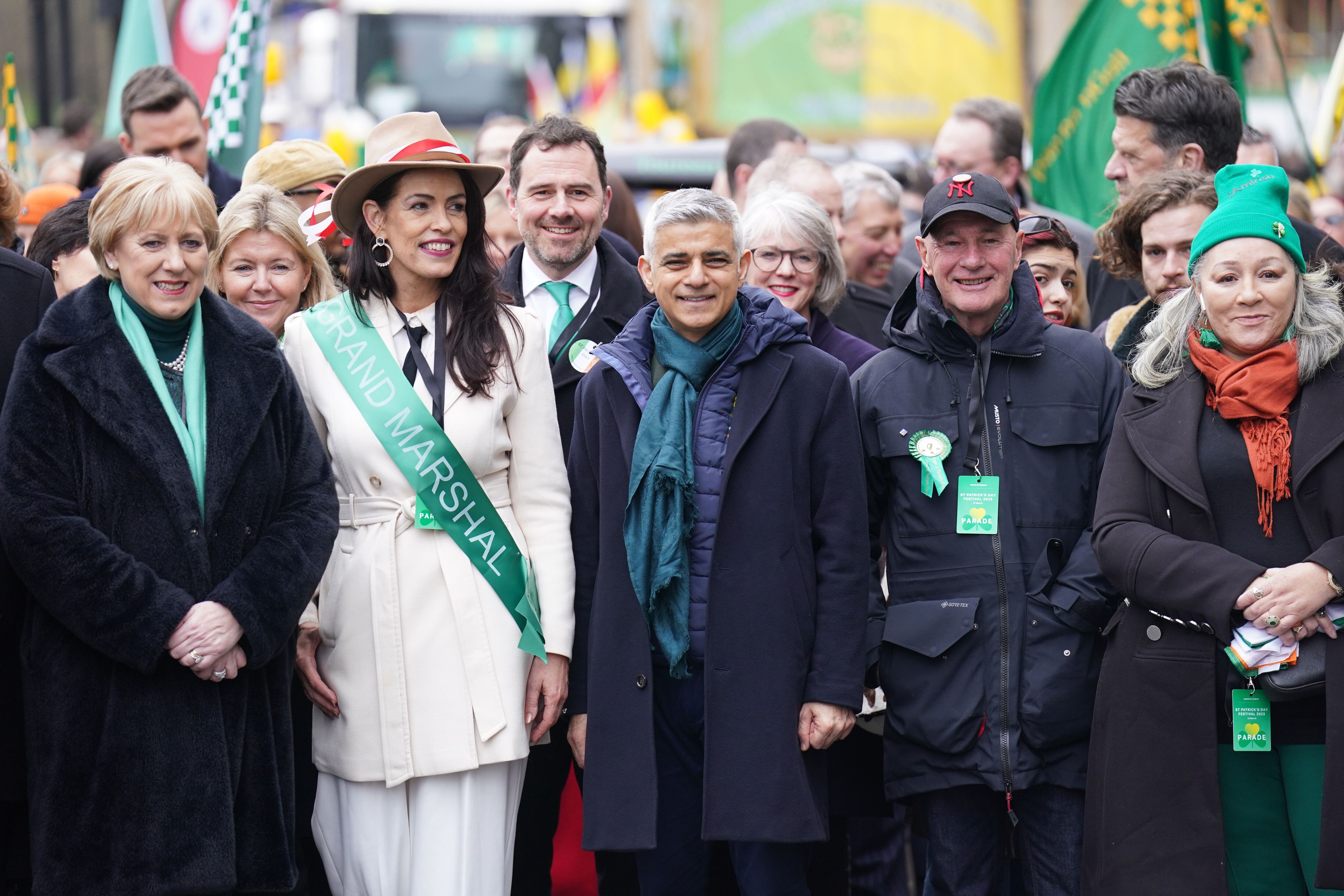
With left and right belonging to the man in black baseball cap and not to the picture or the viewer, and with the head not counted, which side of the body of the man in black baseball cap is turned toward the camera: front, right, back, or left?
front

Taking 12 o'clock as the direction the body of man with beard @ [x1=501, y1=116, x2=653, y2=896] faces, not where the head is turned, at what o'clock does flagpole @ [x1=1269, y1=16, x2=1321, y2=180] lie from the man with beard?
The flagpole is roughly at 8 o'clock from the man with beard.

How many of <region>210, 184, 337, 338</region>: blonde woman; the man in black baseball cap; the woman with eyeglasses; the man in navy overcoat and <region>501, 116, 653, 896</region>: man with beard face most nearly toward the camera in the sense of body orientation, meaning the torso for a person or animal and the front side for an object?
5

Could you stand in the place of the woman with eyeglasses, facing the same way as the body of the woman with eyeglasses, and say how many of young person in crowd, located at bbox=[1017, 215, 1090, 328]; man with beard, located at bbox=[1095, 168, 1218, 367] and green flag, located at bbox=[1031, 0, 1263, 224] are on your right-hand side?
0

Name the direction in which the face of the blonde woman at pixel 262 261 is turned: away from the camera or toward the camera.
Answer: toward the camera

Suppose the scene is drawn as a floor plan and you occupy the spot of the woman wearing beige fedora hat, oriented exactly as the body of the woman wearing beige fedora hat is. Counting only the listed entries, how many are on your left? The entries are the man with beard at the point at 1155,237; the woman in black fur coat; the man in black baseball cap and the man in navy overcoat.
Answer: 3

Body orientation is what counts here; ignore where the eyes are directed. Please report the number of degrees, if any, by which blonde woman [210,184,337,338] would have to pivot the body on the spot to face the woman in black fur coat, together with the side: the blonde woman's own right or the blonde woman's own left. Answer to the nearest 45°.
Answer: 0° — they already face them

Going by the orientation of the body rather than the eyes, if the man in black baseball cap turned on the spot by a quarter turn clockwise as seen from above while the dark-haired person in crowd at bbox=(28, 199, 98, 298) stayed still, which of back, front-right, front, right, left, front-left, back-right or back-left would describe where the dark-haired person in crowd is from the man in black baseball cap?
front

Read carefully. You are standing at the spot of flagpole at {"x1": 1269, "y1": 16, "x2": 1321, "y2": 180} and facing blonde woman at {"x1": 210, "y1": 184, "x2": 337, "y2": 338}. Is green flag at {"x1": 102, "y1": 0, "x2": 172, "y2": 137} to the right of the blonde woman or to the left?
right

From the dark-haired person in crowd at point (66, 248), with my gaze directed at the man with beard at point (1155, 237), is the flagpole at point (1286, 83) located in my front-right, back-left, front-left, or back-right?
front-left

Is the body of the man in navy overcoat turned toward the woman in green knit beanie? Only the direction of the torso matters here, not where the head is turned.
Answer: no

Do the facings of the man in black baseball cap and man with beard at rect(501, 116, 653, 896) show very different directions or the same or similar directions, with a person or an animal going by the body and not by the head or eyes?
same or similar directions

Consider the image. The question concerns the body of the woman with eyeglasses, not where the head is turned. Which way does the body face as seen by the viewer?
toward the camera

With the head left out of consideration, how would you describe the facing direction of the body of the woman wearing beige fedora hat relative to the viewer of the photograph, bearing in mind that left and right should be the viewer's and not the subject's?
facing the viewer

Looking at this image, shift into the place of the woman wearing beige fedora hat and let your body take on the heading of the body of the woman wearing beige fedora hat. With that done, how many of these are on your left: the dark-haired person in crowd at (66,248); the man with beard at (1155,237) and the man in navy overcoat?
2

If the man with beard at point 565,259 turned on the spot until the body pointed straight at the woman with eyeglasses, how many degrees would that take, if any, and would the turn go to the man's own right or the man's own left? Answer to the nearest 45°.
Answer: approximately 90° to the man's own left

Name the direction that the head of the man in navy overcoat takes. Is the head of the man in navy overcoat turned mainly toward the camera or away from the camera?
toward the camera

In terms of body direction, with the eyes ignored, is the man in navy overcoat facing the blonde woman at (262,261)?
no

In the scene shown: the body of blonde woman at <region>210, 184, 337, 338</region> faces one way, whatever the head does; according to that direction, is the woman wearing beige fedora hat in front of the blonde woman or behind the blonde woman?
in front

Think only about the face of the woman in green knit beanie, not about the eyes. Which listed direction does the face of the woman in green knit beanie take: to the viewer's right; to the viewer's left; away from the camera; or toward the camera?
toward the camera

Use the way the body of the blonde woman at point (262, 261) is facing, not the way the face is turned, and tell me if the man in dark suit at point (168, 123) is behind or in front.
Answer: behind

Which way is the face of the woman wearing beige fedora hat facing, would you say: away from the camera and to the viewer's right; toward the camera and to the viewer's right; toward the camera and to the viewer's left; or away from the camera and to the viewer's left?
toward the camera and to the viewer's right

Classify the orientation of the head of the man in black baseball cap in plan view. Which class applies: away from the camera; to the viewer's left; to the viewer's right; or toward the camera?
toward the camera
